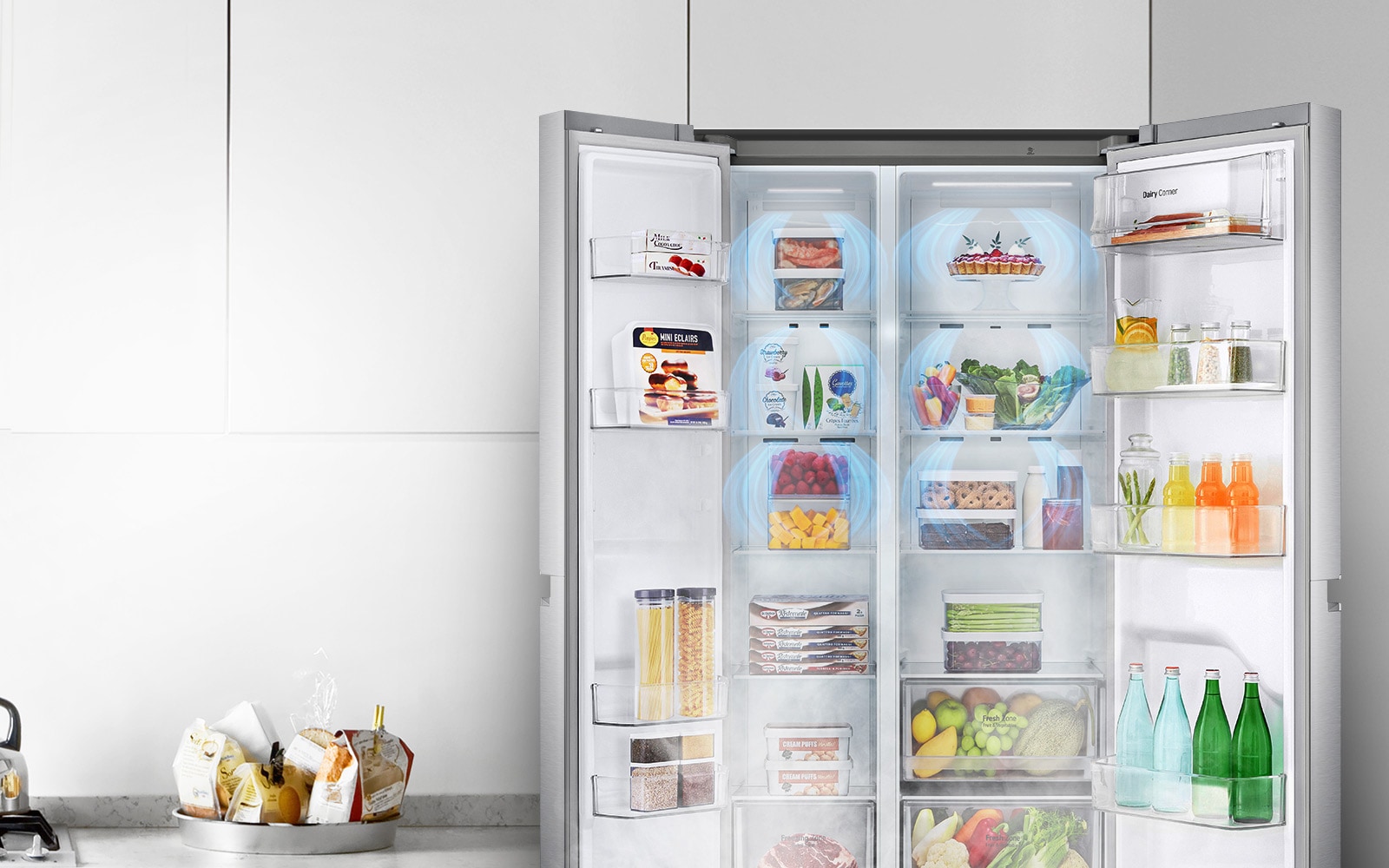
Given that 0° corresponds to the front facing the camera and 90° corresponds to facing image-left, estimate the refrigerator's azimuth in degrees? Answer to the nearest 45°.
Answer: approximately 0°

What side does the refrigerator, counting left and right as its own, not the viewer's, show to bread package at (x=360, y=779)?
right

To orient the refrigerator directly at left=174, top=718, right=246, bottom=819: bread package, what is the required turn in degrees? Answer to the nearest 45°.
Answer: approximately 90° to its right

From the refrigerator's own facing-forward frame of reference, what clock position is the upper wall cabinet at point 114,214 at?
The upper wall cabinet is roughly at 3 o'clock from the refrigerator.

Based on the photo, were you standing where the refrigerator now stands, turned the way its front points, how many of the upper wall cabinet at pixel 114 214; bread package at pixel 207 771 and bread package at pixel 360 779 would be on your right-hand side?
3
